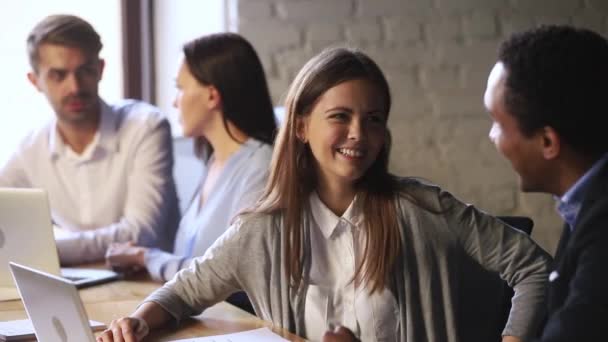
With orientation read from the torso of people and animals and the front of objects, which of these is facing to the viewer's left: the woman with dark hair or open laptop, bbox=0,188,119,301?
the woman with dark hair

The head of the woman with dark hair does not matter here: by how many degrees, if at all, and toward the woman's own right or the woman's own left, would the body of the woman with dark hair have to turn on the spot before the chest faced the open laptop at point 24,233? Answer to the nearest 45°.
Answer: approximately 45° to the woman's own left

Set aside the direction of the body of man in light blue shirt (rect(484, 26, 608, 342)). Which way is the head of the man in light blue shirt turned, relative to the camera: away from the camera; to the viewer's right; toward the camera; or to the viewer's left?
to the viewer's left

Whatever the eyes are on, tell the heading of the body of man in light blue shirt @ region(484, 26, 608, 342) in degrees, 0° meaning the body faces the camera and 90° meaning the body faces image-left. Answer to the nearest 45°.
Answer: approximately 90°

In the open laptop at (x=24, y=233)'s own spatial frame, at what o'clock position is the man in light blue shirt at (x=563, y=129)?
The man in light blue shirt is roughly at 3 o'clock from the open laptop.

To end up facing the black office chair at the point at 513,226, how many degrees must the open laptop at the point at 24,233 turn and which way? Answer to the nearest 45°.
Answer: approximately 90° to its right

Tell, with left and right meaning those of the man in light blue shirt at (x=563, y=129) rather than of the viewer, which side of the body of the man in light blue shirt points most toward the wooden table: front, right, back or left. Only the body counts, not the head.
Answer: front

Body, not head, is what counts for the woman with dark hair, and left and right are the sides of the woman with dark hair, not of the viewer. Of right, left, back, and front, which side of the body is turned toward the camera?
left

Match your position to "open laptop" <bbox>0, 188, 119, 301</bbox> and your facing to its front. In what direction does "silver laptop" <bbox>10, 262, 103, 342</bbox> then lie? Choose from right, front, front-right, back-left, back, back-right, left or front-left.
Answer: back-right

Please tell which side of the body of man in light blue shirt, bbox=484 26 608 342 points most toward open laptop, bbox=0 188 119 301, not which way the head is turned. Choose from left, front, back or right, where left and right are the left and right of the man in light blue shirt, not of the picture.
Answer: front

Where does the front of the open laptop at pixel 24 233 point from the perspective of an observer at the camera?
facing away from the viewer and to the right of the viewer

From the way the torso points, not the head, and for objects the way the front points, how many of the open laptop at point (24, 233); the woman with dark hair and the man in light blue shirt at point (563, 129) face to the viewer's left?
2

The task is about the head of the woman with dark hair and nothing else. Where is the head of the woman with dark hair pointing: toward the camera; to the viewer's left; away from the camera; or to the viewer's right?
to the viewer's left
